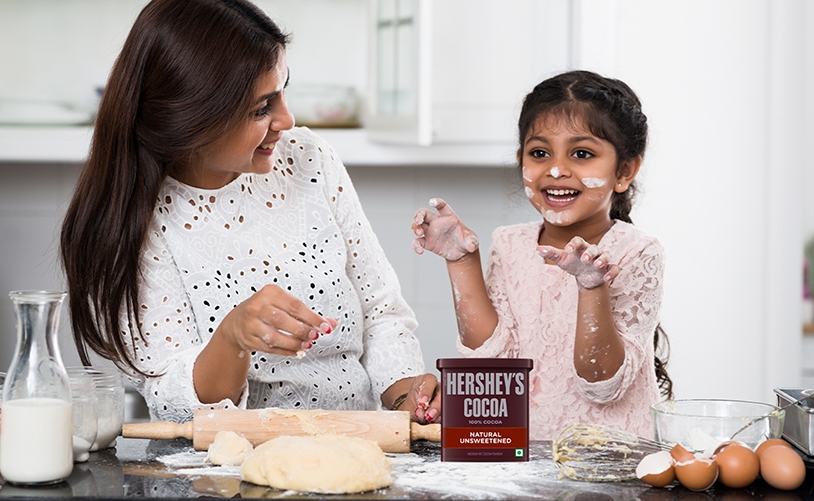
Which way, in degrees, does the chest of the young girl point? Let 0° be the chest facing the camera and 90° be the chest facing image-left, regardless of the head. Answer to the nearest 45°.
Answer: approximately 45°

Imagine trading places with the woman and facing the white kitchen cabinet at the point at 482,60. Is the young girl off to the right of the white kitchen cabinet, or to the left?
right

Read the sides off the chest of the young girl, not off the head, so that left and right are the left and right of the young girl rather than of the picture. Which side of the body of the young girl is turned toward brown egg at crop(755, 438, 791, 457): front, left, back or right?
left

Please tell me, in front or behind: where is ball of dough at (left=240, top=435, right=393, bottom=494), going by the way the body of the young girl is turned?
in front

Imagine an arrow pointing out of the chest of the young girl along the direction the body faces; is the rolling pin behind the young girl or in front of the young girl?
in front

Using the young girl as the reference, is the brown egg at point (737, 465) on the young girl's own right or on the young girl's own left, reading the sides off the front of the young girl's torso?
on the young girl's own left

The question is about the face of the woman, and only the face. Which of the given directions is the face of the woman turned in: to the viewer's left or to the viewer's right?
to the viewer's right

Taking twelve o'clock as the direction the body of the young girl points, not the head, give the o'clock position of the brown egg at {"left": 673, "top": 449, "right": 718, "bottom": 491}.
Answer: The brown egg is roughly at 10 o'clock from the young girl.
